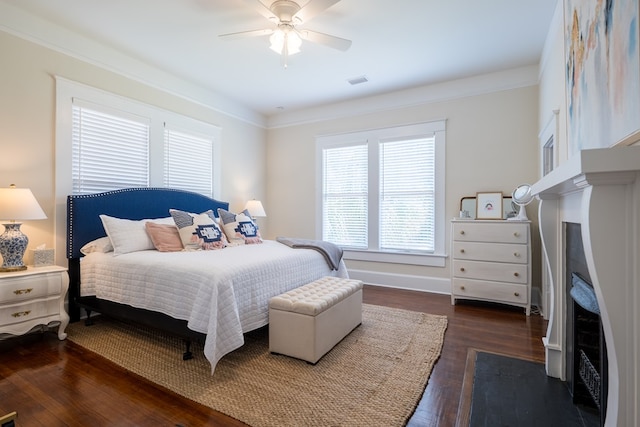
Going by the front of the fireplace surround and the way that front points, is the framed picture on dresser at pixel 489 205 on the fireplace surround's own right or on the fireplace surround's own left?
on the fireplace surround's own right

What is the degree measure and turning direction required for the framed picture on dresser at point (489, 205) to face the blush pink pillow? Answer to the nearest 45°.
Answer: approximately 45° to its right

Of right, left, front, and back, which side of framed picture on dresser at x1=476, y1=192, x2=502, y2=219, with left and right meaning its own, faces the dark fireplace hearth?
front

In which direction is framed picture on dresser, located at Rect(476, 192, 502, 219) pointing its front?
toward the camera

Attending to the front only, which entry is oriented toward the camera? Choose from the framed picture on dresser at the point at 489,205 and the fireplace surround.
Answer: the framed picture on dresser

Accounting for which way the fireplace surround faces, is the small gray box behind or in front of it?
in front

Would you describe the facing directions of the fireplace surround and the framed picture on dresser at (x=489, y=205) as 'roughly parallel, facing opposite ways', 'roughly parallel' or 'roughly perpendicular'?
roughly perpendicular

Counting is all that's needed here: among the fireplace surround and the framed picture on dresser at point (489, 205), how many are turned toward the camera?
1

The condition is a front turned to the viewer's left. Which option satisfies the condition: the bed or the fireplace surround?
the fireplace surround

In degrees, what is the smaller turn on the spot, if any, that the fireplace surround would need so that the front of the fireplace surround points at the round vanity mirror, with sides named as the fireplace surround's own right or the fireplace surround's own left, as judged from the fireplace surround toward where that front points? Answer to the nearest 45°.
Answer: approximately 90° to the fireplace surround's own right

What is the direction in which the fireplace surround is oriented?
to the viewer's left

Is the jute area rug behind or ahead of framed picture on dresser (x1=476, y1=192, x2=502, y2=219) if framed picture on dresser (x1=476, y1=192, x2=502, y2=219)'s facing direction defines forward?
ahead

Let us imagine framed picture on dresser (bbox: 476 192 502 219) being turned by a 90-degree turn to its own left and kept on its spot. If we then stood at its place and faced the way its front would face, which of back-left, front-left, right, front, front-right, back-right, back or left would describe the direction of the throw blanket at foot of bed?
back-right

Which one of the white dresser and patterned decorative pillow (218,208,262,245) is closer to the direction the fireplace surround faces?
the patterned decorative pillow

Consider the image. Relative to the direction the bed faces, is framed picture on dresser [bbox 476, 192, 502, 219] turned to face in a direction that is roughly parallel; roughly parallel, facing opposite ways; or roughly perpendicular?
roughly perpendicular

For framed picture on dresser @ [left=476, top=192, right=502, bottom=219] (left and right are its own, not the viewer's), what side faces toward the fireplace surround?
front
